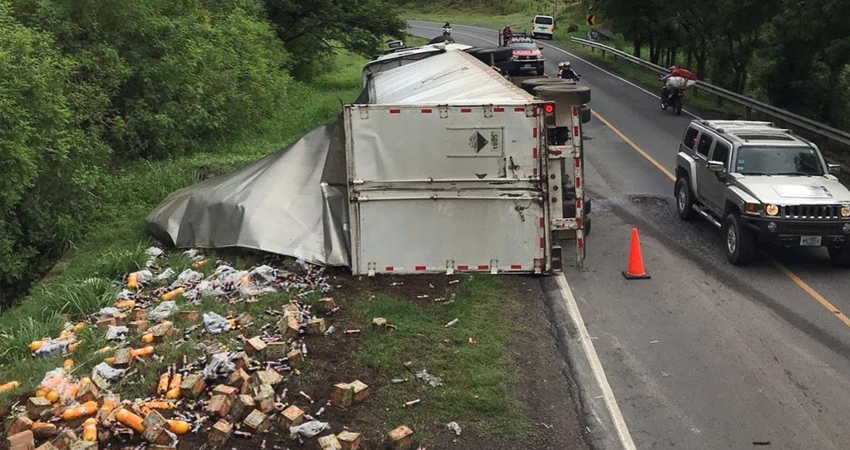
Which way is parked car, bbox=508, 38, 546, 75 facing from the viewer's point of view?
toward the camera

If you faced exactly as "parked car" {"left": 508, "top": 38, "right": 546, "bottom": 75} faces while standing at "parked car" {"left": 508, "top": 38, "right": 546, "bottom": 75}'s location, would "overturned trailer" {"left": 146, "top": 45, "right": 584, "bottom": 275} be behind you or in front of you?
in front

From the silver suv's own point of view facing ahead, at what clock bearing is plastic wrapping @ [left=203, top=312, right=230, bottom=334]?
The plastic wrapping is roughly at 3 o'clock from the silver suv.

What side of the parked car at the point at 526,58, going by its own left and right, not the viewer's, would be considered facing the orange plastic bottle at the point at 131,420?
front

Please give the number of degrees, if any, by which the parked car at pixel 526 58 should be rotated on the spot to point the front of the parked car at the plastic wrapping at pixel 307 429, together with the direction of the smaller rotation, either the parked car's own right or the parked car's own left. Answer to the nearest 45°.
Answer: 0° — it already faces it

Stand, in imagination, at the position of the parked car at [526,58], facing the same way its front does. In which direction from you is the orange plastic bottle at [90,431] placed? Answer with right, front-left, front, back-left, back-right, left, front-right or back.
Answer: front

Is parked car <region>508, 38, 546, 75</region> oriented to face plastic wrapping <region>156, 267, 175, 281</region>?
yes

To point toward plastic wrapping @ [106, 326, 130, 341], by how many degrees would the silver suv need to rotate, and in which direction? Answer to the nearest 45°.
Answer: approximately 90° to its right

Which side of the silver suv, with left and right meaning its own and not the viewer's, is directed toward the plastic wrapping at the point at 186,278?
right

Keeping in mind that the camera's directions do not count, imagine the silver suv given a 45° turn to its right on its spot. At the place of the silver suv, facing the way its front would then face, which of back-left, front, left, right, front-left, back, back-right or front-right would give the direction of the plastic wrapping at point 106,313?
front-right

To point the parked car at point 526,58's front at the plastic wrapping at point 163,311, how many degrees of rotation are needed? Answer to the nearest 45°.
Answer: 0° — it already faces it

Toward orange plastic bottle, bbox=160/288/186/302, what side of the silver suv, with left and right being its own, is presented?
right

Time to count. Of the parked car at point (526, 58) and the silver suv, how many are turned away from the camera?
0

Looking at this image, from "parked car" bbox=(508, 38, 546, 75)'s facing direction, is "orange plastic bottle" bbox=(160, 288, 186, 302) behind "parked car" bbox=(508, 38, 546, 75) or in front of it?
in front

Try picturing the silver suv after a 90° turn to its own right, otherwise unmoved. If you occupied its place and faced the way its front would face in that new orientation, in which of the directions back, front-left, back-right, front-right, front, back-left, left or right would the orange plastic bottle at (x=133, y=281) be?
front

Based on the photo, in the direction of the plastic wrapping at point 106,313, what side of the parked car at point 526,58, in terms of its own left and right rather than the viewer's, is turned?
front

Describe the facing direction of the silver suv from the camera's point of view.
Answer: facing the viewer and to the right of the viewer

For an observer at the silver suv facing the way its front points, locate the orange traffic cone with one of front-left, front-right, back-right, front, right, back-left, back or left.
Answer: right
